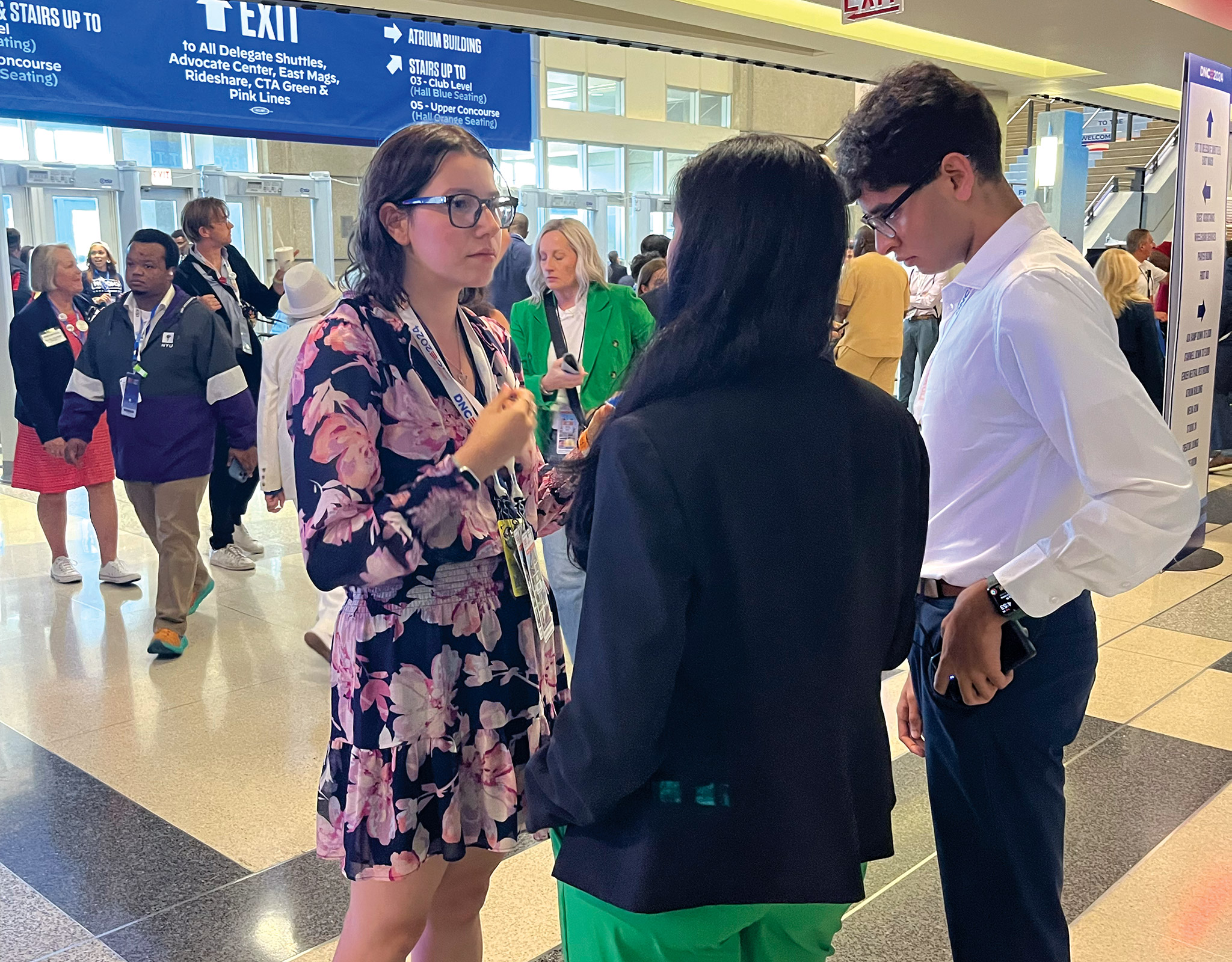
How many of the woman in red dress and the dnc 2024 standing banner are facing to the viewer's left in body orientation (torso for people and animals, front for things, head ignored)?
0

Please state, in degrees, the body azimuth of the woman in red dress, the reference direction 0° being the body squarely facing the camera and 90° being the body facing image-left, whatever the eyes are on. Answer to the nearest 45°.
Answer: approximately 315°

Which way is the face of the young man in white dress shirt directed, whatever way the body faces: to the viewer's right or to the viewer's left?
to the viewer's left

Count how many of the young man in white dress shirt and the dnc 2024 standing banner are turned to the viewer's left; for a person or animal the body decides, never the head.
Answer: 1

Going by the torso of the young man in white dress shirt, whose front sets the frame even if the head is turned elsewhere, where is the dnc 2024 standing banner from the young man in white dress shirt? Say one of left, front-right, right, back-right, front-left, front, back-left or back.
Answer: right

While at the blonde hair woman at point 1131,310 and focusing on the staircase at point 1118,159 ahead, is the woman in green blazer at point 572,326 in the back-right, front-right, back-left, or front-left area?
back-left

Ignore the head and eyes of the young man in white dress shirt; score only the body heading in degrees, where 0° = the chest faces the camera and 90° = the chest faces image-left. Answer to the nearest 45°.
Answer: approximately 90°

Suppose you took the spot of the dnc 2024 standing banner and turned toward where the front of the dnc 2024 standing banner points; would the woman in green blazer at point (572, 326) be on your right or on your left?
on your right

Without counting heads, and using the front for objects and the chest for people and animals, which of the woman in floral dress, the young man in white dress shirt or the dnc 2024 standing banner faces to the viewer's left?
the young man in white dress shirt

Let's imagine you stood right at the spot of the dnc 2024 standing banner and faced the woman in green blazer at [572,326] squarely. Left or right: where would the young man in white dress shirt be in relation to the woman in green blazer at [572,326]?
left

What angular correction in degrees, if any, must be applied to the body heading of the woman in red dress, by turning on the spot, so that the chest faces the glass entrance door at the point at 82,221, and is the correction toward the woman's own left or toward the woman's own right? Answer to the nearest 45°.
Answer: approximately 135° to the woman's own left

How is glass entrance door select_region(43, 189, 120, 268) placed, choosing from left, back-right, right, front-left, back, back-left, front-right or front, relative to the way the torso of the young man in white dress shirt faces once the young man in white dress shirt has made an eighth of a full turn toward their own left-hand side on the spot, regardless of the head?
right

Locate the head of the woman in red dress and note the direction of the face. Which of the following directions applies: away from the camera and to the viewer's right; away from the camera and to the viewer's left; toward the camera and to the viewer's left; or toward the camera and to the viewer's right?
toward the camera and to the viewer's right
